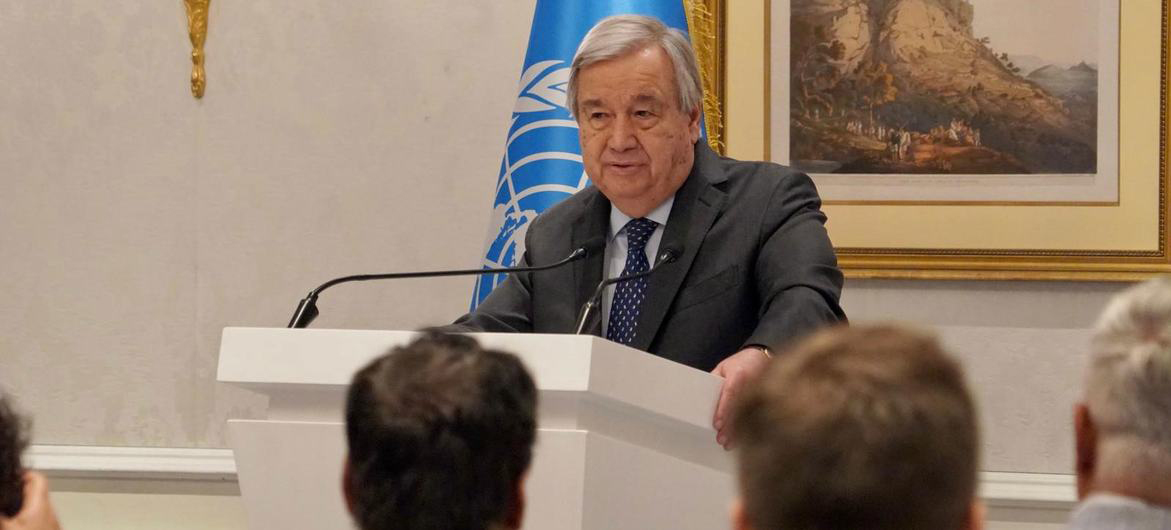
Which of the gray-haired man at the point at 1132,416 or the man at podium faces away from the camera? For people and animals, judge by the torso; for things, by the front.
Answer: the gray-haired man

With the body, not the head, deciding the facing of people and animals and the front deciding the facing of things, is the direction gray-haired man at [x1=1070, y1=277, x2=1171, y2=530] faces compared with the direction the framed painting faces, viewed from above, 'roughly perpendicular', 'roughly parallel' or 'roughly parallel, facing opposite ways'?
roughly parallel, facing opposite ways

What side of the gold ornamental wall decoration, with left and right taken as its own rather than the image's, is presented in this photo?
front

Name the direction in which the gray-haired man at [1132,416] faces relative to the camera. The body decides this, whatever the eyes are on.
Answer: away from the camera

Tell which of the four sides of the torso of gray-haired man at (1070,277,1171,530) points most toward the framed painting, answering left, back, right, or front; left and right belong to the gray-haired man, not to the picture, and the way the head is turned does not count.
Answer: front

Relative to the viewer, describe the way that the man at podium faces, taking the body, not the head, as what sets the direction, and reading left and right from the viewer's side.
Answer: facing the viewer and to the left of the viewer

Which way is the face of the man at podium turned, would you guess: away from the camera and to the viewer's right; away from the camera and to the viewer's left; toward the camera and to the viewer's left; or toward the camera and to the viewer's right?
toward the camera and to the viewer's left

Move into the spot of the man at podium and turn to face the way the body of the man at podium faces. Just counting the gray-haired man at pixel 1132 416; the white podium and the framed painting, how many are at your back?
1

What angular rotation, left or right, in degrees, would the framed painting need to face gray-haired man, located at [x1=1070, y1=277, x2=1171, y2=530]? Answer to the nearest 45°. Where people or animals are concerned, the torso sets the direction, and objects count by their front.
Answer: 0° — it already faces them

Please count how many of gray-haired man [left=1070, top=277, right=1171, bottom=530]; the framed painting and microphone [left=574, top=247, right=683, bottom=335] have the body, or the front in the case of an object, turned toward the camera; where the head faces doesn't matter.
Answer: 1

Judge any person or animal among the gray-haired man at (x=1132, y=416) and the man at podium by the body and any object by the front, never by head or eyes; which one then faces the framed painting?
the gray-haired man

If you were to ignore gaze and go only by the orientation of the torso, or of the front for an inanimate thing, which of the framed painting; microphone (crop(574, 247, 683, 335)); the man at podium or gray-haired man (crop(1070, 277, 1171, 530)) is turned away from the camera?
the gray-haired man

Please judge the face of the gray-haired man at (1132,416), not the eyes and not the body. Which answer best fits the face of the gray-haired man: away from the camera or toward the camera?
away from the camera

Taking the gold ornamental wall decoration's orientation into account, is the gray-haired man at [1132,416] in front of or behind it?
in front
